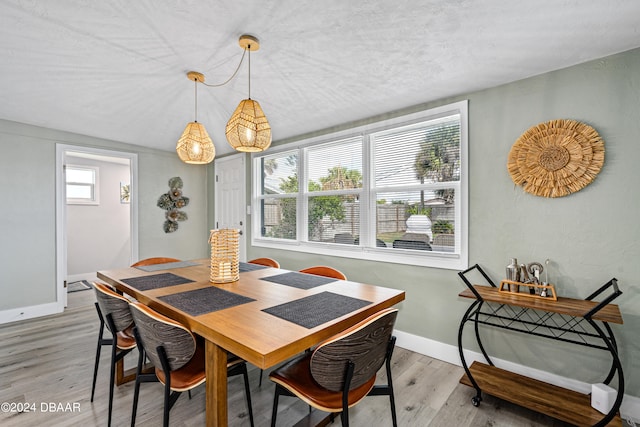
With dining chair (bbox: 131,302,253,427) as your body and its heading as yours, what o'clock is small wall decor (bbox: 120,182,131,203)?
The small wall decor is roughly at 10 o'clock from the dining chair.

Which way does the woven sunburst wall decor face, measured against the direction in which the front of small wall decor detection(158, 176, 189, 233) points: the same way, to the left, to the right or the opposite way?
to the right

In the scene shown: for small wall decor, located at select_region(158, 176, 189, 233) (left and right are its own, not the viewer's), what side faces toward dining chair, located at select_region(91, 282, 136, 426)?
front

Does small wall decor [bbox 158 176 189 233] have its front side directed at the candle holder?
yes

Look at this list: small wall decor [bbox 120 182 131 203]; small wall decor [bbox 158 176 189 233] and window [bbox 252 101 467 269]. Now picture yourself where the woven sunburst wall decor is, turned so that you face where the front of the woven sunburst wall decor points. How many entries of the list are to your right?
3

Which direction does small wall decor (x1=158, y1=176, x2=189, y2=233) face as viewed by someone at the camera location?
facing the viewer

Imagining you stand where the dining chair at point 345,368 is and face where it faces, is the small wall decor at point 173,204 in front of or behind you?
in front

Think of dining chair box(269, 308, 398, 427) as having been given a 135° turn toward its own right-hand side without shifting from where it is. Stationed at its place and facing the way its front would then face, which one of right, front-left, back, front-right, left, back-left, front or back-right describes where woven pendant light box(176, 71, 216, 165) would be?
back-left

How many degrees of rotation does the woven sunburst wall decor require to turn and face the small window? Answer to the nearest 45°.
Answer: approximately 90° to its right

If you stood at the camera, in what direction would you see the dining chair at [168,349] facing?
facing away from the viewer and to the right of the viewer

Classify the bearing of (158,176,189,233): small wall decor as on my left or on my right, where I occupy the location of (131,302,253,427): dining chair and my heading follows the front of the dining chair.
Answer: on my left

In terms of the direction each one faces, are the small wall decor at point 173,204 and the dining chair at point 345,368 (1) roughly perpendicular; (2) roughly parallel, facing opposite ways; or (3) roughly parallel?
roughly parallel, facing opposite ways

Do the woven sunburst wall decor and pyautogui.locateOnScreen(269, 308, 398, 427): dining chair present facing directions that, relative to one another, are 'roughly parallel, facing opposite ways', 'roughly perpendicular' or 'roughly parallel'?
roughly perpendicular

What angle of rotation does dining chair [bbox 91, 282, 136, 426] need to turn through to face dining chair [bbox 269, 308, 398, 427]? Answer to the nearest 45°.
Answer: approximately 90° to its right
